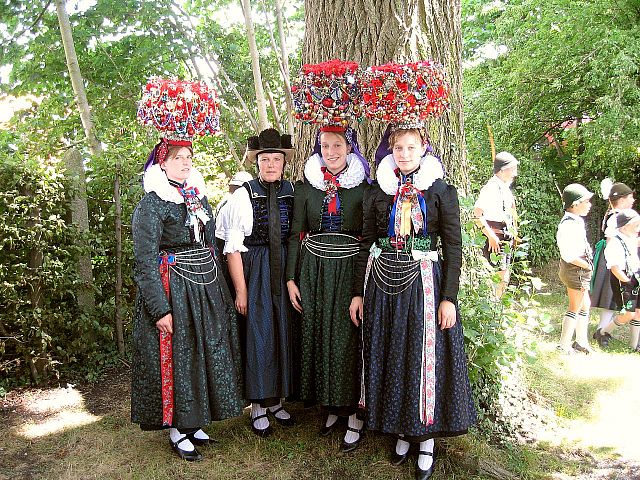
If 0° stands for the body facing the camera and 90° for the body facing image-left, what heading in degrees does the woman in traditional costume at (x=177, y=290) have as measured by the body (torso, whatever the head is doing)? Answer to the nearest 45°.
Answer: approximately 315°

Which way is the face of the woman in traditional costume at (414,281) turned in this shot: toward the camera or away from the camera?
toward the camera

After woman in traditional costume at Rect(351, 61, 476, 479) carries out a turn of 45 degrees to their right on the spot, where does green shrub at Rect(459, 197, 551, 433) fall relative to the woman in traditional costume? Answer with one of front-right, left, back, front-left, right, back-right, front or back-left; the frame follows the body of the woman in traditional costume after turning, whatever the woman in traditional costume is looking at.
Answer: back

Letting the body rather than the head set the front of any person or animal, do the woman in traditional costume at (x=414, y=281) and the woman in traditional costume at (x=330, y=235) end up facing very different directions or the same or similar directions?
same or similar directions

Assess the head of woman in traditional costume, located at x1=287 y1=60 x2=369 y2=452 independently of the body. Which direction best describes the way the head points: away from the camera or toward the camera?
toward the camera

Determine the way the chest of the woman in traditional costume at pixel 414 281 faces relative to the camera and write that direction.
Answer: toward the camera

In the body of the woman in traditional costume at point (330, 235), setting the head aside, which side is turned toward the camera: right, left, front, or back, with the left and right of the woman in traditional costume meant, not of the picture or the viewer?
front

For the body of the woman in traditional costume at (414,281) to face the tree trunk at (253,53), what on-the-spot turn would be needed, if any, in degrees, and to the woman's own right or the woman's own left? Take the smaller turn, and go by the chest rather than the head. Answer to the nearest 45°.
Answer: approximately 135° to the woman's own right

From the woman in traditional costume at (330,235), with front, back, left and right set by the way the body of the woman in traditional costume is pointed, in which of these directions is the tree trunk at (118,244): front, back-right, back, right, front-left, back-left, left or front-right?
back-right

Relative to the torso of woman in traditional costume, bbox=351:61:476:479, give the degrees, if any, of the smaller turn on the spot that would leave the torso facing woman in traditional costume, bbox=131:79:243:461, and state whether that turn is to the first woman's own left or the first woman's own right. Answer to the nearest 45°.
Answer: approximately 90° to the first woman's own right
